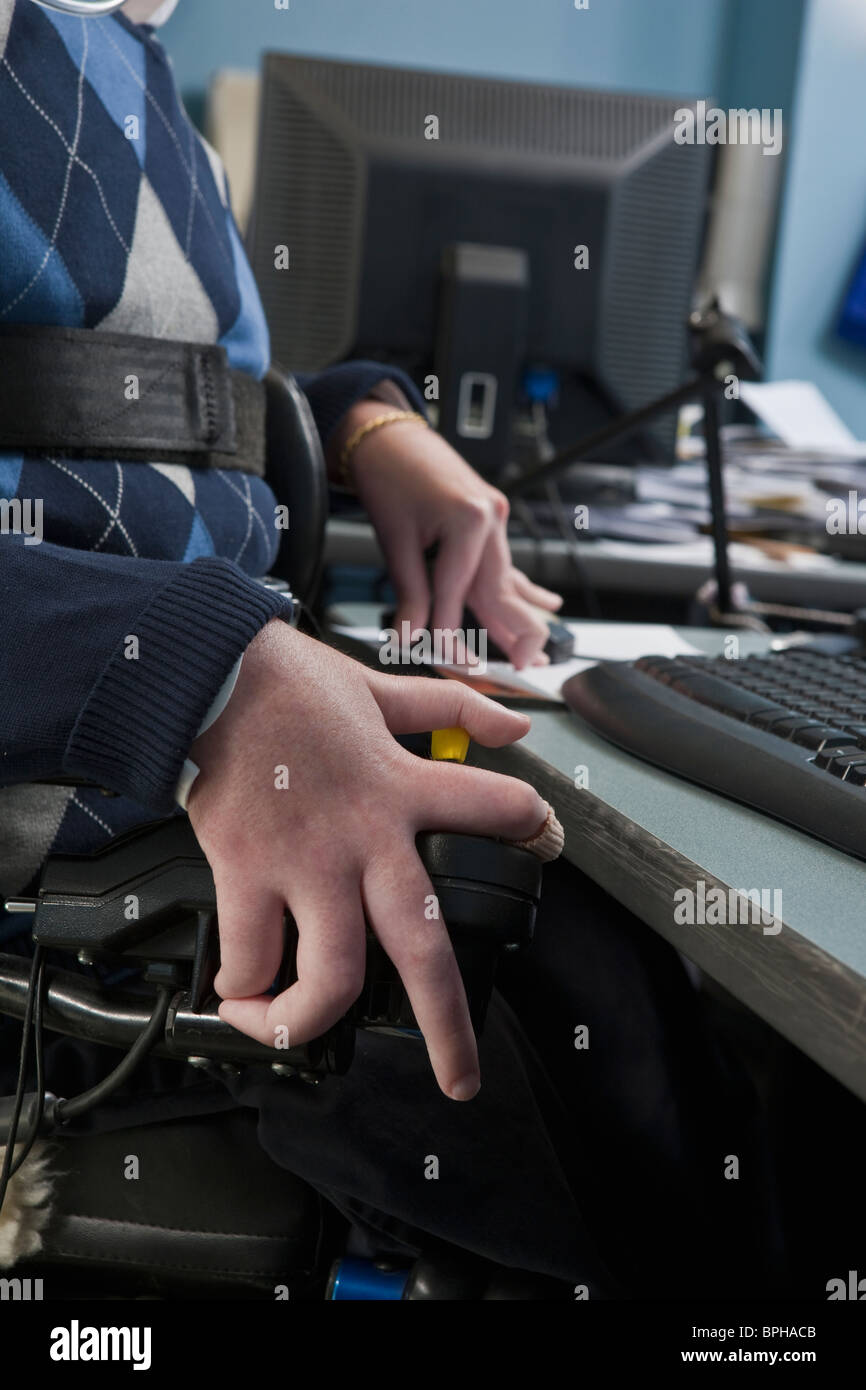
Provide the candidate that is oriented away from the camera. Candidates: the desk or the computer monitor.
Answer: the computer monitor

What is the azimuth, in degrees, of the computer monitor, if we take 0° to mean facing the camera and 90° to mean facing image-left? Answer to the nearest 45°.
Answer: approximately 180°

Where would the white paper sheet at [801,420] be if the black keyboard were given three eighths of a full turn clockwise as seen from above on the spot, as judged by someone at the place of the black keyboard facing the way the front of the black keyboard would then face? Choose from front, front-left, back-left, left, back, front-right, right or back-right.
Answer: front

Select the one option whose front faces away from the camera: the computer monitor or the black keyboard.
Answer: the computer monitor

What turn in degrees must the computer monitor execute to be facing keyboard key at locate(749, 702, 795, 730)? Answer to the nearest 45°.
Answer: approximately 180°

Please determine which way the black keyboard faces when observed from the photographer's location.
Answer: facing the viewer and to the left of the viewer

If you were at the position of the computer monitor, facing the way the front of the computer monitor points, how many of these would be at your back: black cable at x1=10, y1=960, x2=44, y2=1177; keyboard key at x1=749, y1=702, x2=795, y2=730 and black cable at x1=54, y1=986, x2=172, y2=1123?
3

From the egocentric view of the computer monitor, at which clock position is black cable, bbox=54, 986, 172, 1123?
The black cable is roughly at 6 o'clock from the computer monitor.

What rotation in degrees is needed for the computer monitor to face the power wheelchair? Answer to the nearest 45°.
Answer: approximately 180°

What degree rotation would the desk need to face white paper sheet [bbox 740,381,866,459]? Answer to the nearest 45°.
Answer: approximately 135° to its right

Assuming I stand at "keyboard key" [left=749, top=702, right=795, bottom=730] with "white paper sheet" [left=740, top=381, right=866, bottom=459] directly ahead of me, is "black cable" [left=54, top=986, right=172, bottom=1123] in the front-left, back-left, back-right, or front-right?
back-left

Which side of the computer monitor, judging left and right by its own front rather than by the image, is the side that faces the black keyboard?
back
